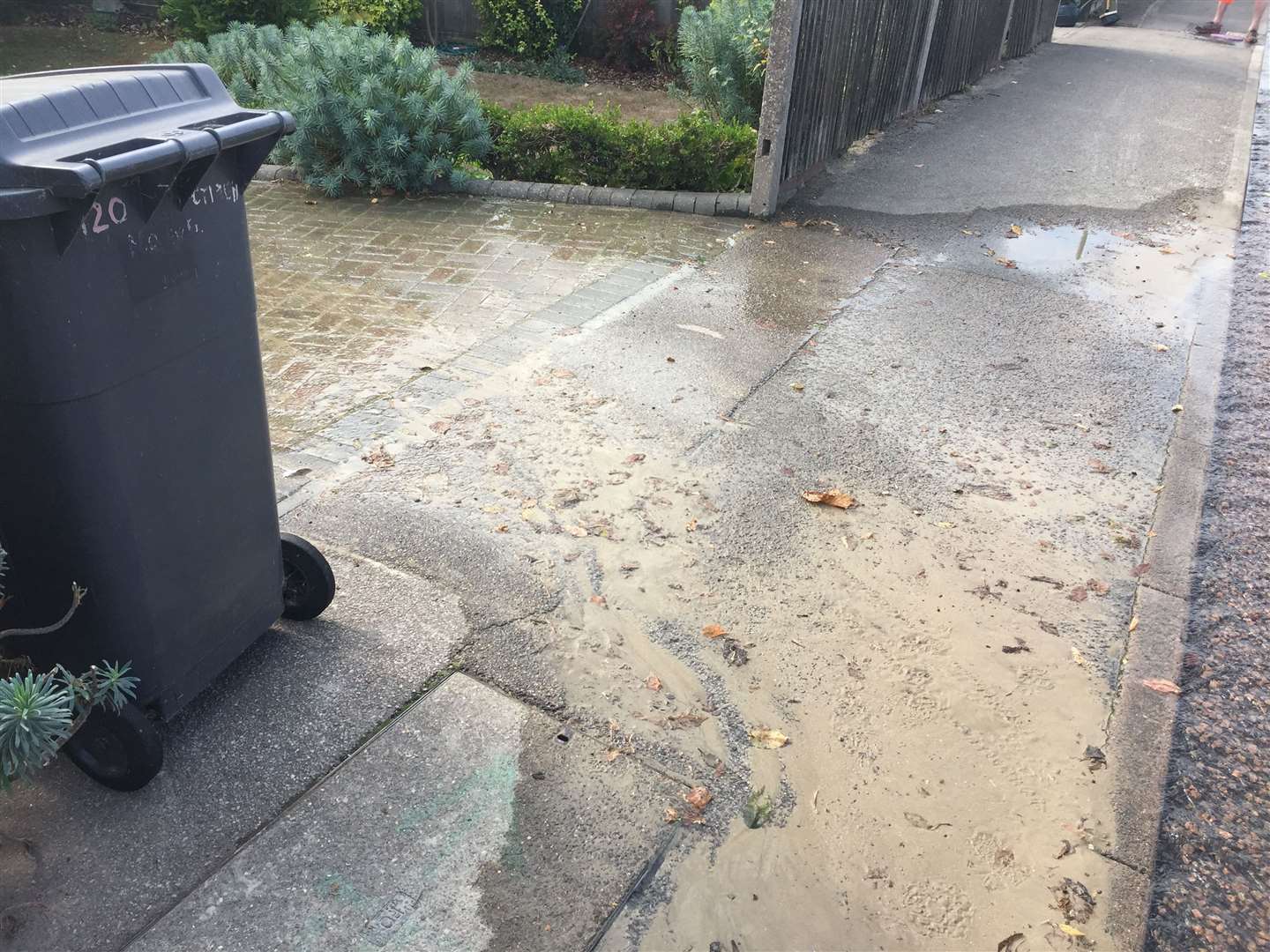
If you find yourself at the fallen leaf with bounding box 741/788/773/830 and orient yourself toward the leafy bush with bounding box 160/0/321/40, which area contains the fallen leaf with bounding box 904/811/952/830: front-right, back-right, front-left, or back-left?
back-right

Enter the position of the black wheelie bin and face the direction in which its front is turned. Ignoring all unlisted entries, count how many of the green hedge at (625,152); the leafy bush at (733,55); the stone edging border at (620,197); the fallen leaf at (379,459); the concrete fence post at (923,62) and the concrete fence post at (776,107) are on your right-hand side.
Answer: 6

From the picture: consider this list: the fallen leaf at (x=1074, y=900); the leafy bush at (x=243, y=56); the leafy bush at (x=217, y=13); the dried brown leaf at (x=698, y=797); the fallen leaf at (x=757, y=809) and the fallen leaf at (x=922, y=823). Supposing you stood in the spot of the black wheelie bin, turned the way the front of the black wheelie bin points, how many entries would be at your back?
4

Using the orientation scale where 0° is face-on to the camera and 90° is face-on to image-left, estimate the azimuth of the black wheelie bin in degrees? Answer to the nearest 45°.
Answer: approximately 135°

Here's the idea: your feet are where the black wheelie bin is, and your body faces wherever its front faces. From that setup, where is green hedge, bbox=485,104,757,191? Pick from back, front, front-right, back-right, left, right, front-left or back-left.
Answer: right

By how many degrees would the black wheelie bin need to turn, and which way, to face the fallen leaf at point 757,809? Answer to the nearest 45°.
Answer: approximately 180°

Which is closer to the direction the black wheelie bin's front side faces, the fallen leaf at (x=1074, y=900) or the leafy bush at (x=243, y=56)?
the leafy bush

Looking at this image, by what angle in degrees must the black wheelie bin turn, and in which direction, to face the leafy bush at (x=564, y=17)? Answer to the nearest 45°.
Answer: approximately 90° to its right

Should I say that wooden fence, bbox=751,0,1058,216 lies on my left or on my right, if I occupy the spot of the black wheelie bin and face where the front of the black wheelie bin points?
on my right

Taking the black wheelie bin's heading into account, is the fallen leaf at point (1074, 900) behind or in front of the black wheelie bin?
behind

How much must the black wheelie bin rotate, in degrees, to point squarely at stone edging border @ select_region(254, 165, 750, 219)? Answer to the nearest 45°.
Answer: approximately 90° to its right

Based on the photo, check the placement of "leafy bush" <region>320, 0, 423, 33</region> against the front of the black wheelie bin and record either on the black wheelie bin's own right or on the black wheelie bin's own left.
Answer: on the black wheelie bin's own right

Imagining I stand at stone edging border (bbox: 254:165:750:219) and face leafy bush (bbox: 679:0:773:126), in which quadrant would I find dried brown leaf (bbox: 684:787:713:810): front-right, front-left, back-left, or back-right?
back-right

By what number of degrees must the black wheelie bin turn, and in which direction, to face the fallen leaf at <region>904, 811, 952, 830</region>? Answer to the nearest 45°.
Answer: approximately 180°

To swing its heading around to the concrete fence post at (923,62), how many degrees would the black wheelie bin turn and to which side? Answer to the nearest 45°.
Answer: approximately 90° to its right

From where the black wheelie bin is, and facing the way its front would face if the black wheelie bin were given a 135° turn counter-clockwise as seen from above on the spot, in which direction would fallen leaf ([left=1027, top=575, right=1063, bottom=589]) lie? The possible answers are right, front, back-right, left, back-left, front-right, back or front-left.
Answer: left

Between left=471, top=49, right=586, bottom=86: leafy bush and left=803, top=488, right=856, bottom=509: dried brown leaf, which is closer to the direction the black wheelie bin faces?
the leafy bush

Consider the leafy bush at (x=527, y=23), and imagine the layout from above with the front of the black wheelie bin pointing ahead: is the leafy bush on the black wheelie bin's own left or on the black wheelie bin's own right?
on the black wheelie bin's own right

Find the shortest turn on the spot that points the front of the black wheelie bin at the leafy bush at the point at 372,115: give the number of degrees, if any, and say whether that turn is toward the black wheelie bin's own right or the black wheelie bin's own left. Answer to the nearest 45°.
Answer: approximately 45° to the black wheelie bin's own right
